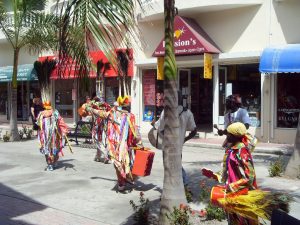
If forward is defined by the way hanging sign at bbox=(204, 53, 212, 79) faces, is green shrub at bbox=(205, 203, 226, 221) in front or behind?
in front

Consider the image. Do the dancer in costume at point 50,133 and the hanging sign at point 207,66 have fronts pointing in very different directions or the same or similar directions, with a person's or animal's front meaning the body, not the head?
very different directions

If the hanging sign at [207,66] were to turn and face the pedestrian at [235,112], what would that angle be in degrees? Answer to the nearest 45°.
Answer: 0° — it already faces them

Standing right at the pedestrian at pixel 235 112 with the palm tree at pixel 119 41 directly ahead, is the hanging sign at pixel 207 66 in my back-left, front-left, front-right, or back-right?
back-right
